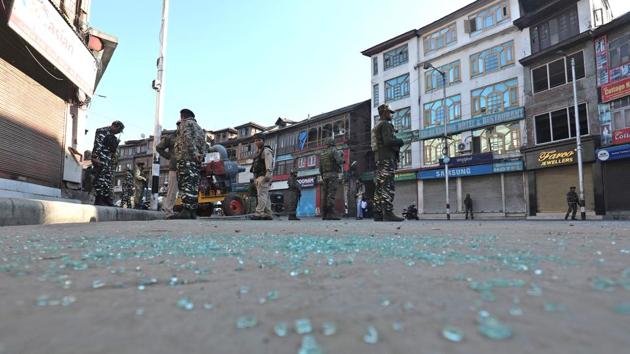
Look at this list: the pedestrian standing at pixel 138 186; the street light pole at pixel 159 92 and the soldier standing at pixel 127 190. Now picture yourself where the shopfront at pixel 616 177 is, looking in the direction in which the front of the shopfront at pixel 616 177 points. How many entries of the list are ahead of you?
3

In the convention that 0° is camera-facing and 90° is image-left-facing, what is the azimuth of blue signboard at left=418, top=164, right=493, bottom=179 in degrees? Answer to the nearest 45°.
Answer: approximately 45°

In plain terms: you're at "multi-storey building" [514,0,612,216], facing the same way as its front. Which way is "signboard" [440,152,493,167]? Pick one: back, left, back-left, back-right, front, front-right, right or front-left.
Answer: front-right

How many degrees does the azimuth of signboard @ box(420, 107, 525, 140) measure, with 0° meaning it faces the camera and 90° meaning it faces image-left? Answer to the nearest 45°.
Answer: approximately 45°

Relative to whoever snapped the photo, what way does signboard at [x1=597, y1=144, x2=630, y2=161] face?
facing the viewer and to the left of the viewer

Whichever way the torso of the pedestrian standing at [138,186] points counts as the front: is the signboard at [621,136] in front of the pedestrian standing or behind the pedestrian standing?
in front

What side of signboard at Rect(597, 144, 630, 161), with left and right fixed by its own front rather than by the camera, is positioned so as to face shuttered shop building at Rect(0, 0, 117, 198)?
front

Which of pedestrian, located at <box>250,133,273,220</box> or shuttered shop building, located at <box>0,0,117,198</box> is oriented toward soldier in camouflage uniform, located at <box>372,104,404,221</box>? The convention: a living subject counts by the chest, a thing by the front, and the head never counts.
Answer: the shuttered shop building

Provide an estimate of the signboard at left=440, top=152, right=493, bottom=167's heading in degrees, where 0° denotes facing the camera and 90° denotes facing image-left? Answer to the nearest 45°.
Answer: approximately 45°

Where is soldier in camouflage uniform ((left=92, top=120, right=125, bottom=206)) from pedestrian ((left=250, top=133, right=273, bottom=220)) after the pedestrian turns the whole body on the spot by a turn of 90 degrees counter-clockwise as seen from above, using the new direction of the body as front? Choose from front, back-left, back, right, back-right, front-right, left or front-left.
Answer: back-right

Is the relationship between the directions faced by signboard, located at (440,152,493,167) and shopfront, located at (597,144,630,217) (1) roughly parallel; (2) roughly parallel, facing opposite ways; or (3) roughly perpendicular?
roughly parallel
